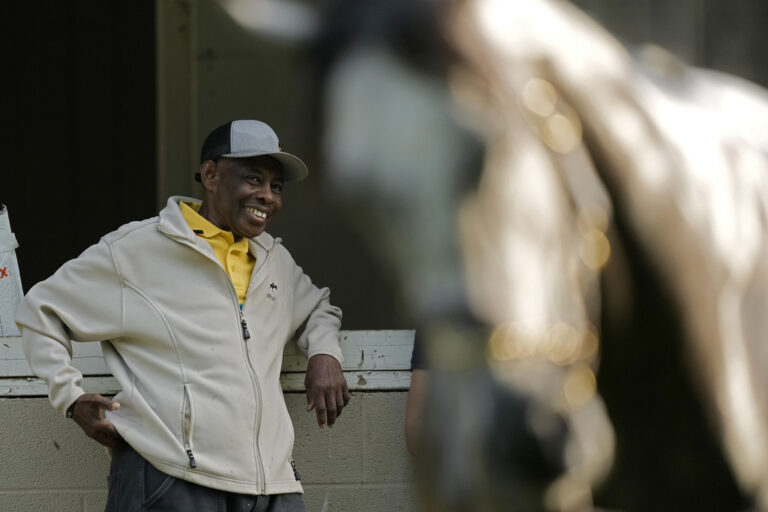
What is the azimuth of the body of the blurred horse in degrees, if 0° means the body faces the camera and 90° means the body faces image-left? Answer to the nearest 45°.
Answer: approximately 45°

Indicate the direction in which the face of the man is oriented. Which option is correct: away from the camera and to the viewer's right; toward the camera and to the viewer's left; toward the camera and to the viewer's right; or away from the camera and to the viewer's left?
toward the camera and to the viewer's right

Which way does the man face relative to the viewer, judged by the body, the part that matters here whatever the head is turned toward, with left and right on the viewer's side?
facing the viewer and to the right of the viewer
